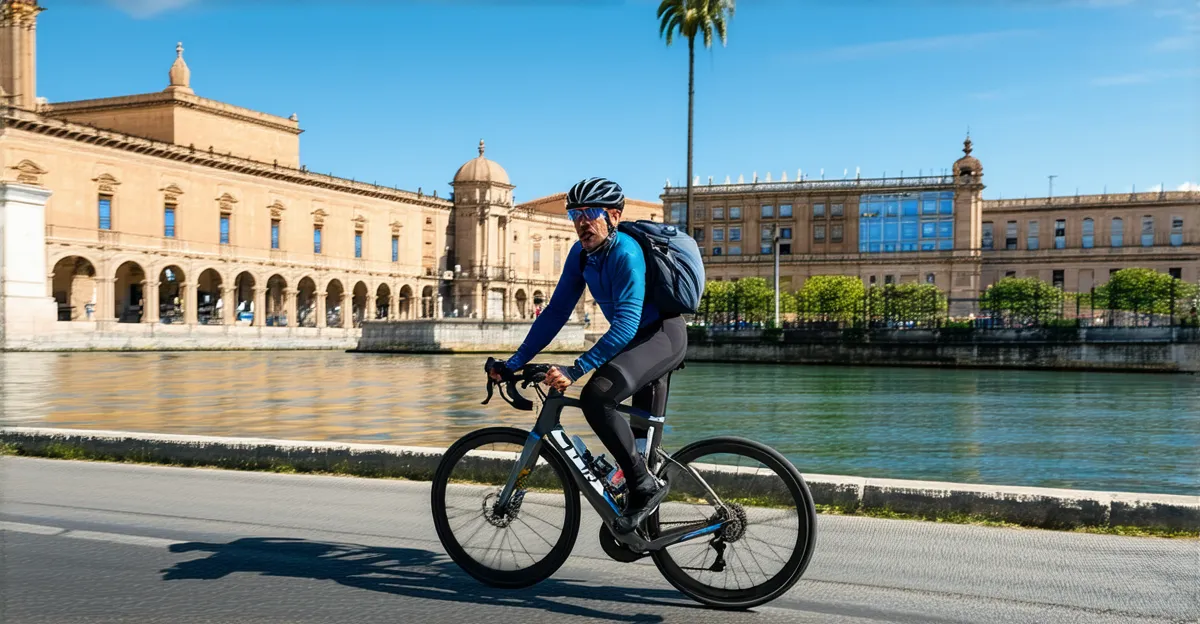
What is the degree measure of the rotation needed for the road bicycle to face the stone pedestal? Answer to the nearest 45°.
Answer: approximately 45° to its right

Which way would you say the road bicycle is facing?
to the viewer's left

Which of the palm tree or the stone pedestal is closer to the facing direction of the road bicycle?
the stone pedestal

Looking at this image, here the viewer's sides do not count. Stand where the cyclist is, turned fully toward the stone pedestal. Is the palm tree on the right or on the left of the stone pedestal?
right
